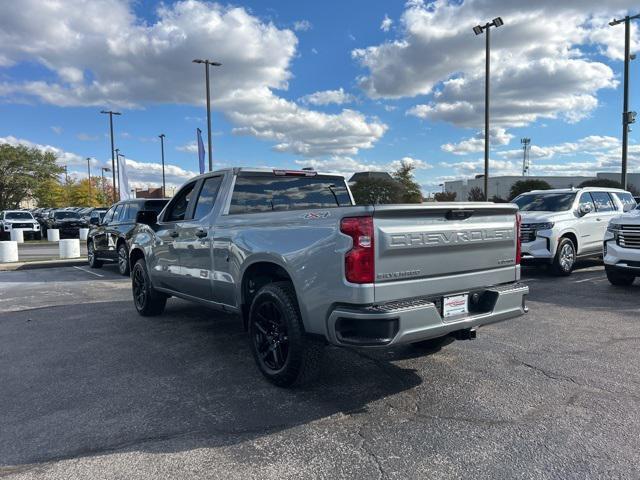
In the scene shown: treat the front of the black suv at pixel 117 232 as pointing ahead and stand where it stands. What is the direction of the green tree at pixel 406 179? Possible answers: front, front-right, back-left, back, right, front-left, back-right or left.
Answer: right

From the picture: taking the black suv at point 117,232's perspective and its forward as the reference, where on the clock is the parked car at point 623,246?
The parked car is roughly at 6 o'clock from the black suv.

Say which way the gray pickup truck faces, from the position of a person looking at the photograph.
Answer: facing away from the viewer and to the left of the viewer

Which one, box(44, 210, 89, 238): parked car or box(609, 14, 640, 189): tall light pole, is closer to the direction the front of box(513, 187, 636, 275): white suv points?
the parked car

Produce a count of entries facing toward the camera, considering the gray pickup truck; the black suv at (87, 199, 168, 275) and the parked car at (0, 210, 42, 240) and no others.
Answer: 1

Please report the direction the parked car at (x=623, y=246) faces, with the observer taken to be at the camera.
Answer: facing the viewer and to the left of the viewer

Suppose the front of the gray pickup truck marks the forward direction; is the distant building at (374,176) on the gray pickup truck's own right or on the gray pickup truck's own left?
on the gray pickup truck's own right

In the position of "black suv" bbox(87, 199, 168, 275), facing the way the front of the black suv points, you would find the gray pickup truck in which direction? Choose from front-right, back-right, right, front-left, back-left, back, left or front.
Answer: back-left

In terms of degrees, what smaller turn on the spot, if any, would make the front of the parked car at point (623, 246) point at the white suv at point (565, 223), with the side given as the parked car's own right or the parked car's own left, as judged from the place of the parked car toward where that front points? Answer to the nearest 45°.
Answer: approximately 90° to the parked car's own right

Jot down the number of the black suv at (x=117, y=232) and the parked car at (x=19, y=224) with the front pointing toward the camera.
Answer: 1

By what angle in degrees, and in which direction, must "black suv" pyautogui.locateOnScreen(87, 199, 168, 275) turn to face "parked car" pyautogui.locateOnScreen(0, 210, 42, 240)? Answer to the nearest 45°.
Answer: approximately 45° to its right

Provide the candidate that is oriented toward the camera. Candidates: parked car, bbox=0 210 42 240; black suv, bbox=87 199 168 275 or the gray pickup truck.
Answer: the parked car

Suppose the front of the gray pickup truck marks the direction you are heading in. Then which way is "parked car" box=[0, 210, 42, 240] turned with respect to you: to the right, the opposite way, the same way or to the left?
the opposite way

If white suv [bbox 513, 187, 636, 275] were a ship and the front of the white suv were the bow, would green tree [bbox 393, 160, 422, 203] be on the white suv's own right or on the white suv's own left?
on the white suv's own right
